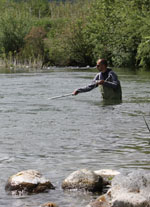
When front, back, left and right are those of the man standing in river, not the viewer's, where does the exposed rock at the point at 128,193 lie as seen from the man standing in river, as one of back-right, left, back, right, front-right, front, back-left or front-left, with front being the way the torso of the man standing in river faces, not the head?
front-left

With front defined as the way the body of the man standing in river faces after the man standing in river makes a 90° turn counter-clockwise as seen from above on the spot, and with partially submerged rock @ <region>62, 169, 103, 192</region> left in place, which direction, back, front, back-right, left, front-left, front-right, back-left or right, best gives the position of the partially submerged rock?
front-right

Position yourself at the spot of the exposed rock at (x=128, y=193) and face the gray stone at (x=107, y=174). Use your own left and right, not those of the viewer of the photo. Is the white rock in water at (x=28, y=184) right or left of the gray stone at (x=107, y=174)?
left

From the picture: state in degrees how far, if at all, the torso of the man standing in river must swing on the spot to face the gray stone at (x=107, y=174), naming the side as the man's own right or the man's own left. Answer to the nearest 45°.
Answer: approximately 45° to the man's own left

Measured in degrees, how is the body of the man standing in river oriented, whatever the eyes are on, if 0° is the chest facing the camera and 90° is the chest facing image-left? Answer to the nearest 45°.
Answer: approximately 45°
